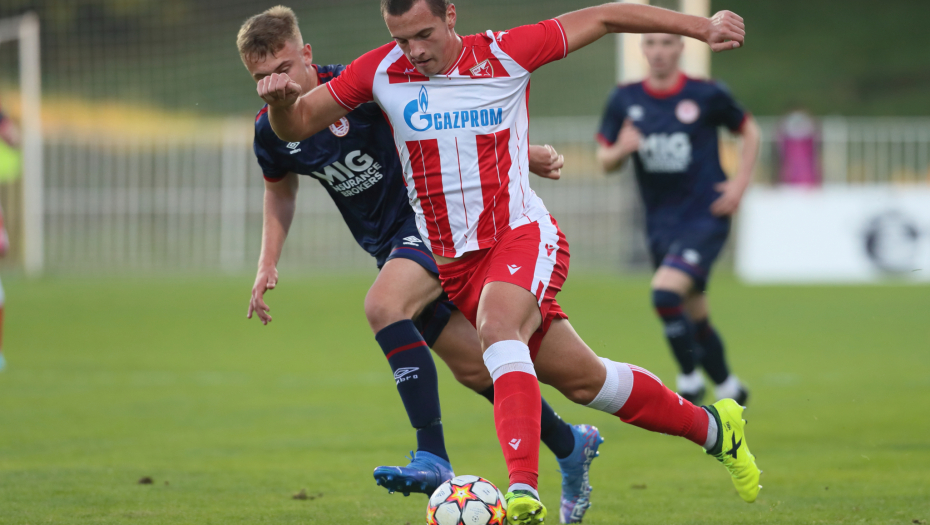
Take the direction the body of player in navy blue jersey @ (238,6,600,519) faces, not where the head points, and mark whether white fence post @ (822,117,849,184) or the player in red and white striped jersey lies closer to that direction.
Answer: the player in red and white striped jersey

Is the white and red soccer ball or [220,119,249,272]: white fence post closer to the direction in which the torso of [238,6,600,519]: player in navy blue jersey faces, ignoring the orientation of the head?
the white and red soccer ball

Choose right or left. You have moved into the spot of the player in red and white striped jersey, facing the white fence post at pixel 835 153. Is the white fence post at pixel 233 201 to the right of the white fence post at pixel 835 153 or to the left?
left

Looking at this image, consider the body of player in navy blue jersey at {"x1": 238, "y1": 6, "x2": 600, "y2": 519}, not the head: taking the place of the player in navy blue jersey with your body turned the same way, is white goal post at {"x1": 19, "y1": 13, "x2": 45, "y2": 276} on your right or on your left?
on your right

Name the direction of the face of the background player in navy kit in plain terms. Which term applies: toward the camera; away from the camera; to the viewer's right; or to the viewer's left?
toward the camera

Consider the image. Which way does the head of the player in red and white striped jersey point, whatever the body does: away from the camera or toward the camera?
toward the camera
